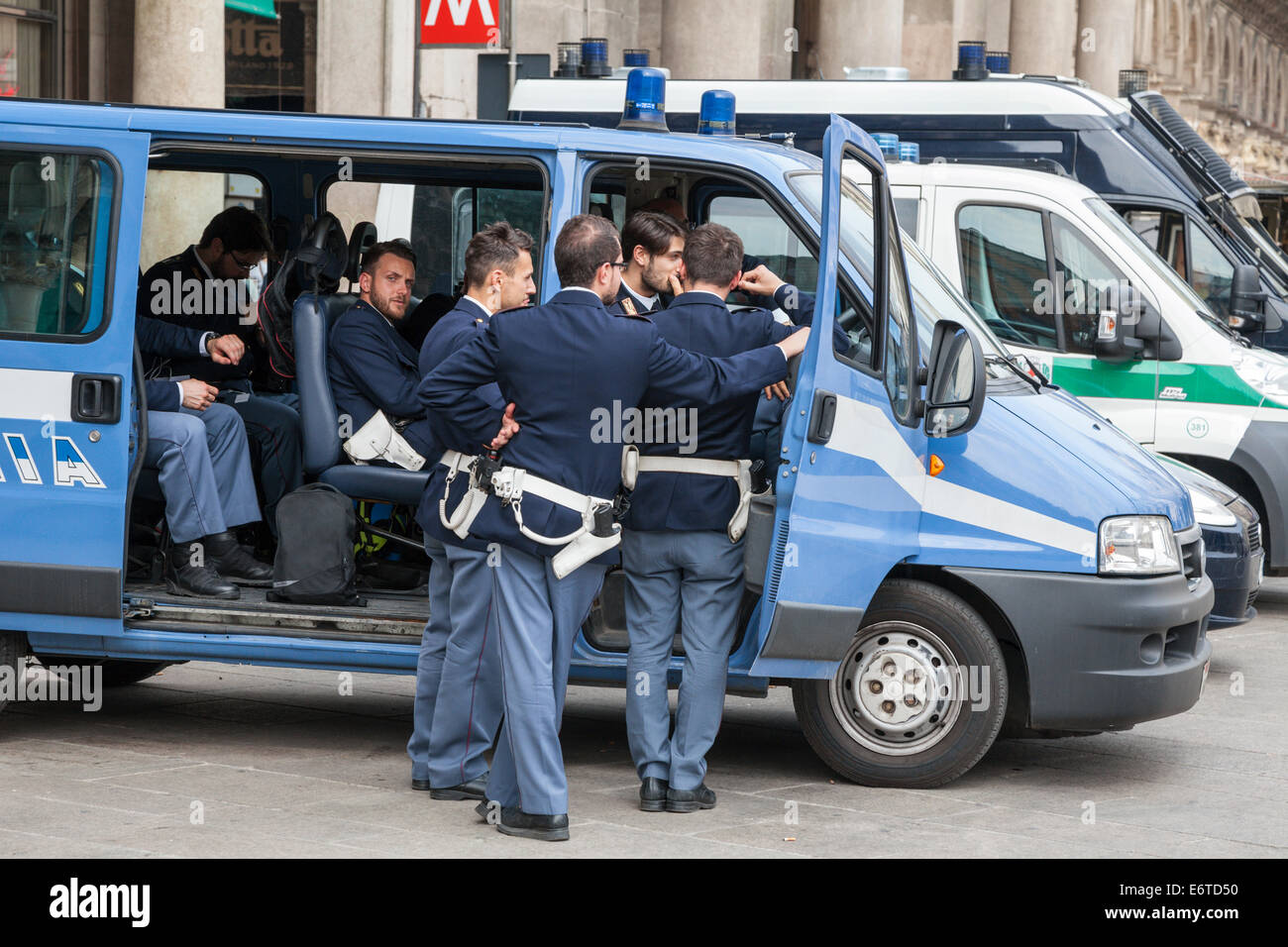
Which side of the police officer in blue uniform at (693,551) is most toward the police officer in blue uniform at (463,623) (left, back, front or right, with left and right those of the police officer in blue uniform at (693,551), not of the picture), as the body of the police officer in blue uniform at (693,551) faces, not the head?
left

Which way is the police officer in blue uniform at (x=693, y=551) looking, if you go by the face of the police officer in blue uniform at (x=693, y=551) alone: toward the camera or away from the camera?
away from the camera

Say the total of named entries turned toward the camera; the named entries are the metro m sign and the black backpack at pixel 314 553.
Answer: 2

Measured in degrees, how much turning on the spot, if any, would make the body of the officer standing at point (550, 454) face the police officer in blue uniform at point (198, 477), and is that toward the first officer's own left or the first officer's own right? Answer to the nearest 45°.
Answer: approximately 90° to the first officer's own left

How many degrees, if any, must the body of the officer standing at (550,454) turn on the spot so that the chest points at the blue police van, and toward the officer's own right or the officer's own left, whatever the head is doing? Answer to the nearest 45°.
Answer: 0° — they already face it

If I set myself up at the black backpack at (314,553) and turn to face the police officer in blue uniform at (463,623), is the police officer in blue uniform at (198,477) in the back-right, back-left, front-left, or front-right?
back-right

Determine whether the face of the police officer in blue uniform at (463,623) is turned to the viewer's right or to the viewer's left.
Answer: to the viewer's right

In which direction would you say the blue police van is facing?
to the viewer's right

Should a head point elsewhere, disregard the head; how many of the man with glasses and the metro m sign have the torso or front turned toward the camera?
1

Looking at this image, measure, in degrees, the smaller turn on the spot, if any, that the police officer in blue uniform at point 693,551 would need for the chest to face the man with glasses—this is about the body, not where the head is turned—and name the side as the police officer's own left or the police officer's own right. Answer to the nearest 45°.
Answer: approximately 45° to the police officer's own left
